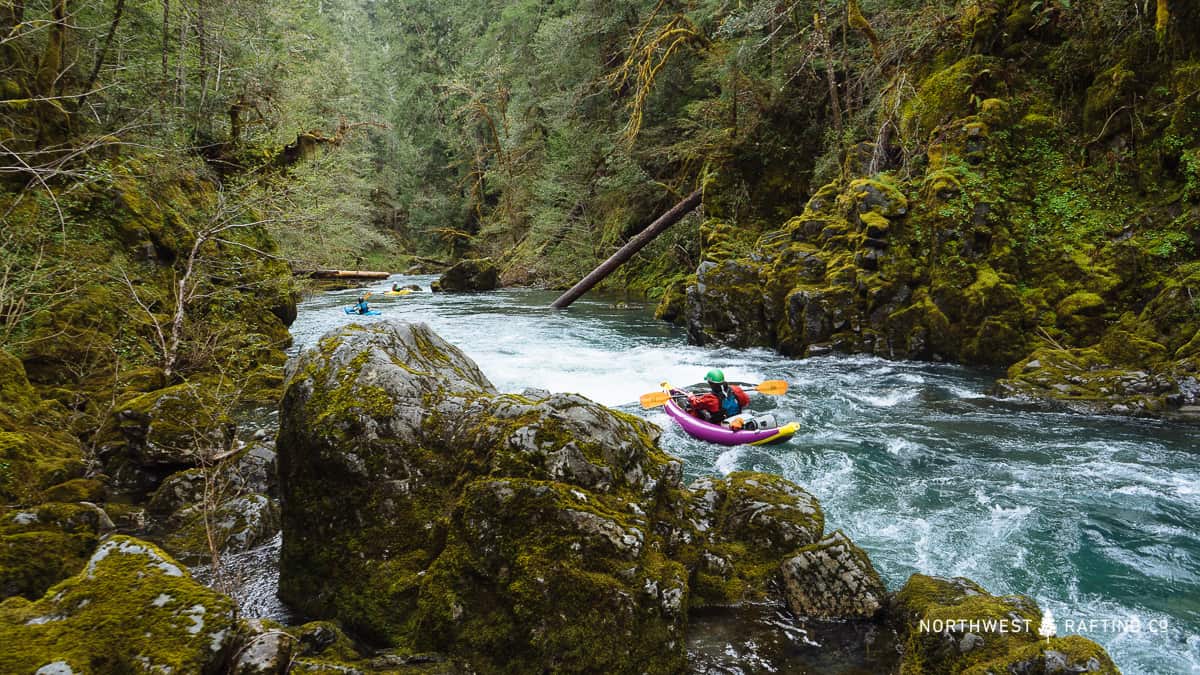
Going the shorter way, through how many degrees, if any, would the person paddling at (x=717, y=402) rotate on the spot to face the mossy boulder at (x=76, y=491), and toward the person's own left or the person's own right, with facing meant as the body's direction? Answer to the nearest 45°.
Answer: approximately 90° to the person's own left

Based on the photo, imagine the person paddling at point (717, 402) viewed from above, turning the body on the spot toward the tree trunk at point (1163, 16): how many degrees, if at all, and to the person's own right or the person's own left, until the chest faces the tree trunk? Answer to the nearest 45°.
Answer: approximately 90° to the person's own right

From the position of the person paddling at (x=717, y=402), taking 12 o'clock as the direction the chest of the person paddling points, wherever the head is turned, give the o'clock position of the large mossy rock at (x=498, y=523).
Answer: The large mossy rock is roughly at 8 o'clock from the person paddling.

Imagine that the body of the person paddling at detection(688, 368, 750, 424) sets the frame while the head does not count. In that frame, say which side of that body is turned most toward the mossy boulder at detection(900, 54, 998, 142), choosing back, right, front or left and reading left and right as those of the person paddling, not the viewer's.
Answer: right

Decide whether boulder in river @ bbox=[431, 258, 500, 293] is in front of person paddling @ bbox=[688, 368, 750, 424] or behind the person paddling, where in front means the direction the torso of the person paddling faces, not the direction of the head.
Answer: in front

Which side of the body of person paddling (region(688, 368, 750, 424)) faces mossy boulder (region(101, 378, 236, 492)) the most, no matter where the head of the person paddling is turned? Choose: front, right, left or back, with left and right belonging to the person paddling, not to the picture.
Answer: left

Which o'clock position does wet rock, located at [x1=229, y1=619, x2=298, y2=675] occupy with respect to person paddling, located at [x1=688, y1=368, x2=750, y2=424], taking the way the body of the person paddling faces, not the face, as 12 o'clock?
The wet rock is roughly at 8 o'clock from the person paddling.

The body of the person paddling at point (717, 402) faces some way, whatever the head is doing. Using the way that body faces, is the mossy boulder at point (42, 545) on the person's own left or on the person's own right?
on the person's own left

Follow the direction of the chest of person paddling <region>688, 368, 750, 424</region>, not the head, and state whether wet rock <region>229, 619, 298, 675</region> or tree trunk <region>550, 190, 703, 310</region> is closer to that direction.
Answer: the tree trunk

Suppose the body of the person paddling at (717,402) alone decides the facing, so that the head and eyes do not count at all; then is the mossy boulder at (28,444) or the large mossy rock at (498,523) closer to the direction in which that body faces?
the mossy boulder

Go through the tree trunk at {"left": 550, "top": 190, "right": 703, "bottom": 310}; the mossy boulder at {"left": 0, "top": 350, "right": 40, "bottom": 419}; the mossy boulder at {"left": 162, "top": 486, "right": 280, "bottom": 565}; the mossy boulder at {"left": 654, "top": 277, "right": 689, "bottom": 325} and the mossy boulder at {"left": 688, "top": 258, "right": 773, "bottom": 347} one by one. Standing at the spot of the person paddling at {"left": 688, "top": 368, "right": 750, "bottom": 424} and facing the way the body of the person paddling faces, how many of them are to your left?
2

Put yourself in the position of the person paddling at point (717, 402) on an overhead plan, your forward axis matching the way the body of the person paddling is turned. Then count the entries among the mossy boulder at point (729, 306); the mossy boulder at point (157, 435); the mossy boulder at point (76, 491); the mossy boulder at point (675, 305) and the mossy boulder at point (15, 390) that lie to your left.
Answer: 3

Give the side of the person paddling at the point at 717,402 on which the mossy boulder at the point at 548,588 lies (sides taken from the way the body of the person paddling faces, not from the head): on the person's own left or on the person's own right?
on the person's own left

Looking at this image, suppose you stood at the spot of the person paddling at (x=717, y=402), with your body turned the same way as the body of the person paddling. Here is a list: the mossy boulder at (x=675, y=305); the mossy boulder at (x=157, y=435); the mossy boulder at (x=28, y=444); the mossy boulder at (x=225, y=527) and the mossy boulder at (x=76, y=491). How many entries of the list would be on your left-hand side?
4

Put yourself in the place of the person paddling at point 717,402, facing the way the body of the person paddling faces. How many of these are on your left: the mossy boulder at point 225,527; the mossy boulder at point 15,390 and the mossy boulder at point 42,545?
3

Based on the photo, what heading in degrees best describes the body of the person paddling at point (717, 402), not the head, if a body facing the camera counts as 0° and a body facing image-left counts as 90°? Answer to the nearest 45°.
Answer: approximately 135°

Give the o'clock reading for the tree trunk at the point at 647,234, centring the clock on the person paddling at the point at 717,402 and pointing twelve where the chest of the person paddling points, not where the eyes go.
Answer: The tree trunk is roughly at 1 o'clock from the person paddling.

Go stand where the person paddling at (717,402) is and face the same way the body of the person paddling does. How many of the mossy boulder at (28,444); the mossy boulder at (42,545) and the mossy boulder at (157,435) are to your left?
3
